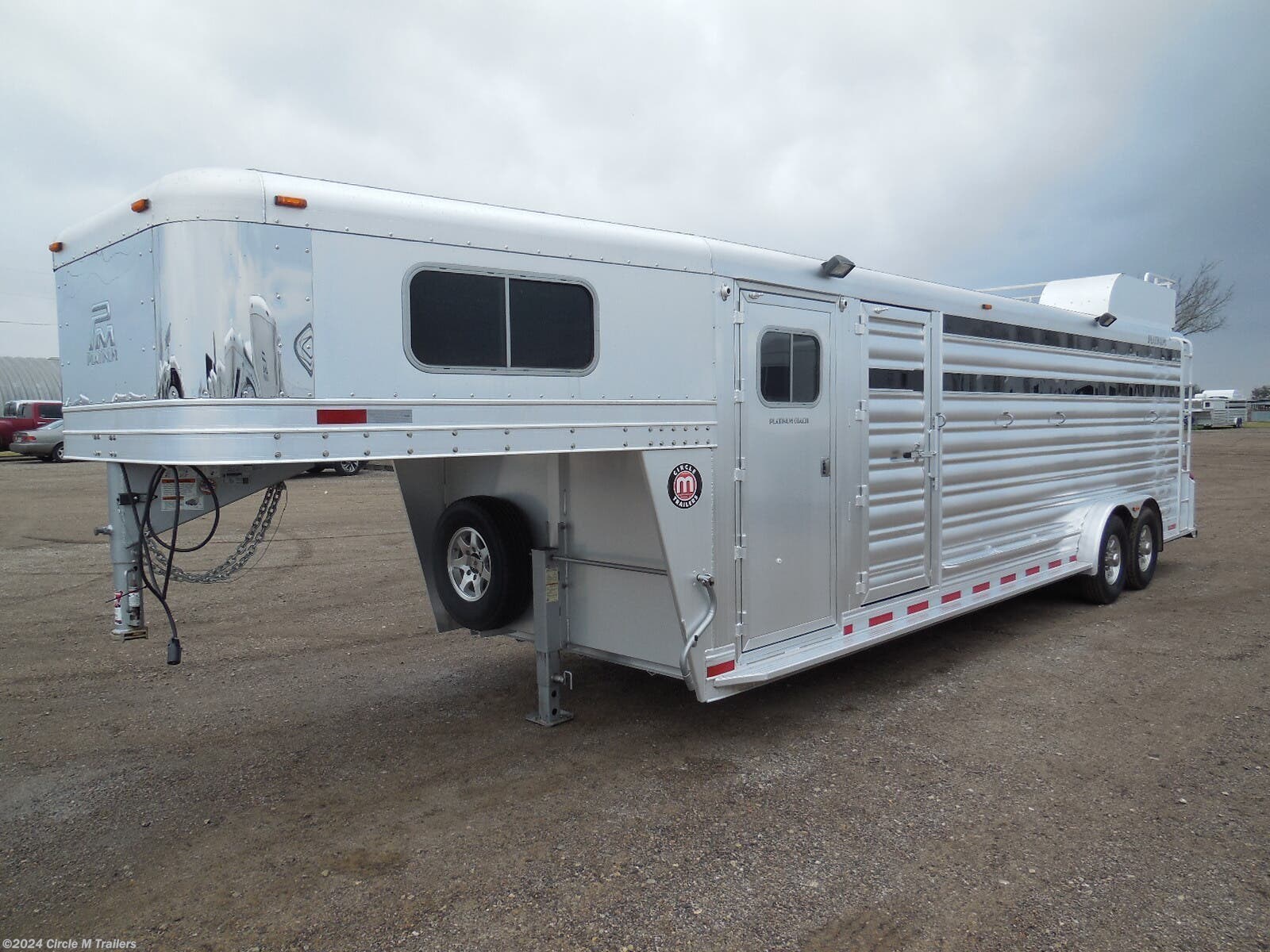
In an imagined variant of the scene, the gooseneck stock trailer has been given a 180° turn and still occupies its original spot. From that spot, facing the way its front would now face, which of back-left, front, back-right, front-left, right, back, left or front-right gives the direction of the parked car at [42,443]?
left

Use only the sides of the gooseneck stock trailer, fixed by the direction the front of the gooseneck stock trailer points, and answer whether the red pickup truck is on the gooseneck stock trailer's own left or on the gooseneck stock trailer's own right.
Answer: on the gooseneck stock trailer's own right
